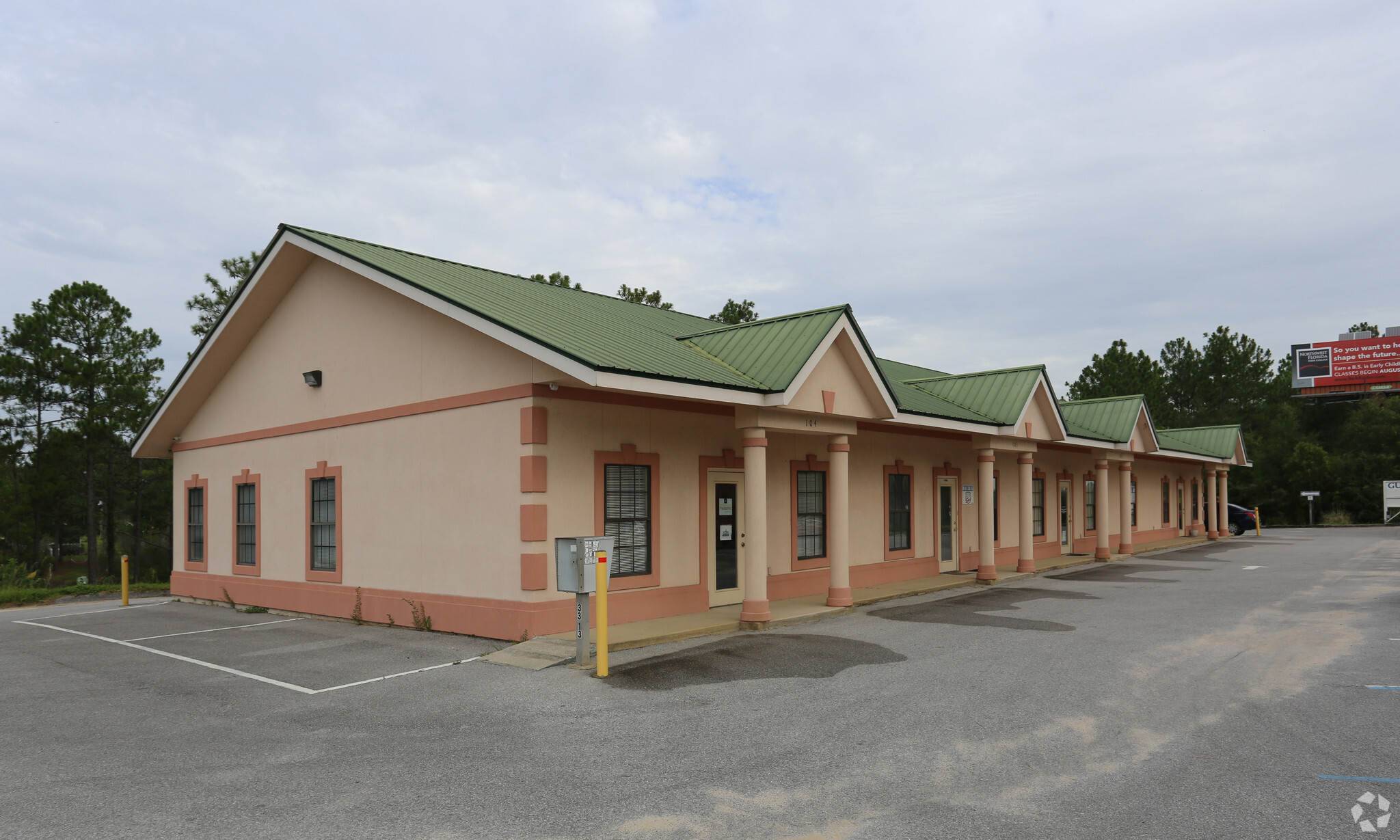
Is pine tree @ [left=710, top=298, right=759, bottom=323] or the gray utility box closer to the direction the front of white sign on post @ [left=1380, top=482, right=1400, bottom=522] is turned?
the gray utility box

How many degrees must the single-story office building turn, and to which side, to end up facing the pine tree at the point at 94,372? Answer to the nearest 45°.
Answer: approximately 180°

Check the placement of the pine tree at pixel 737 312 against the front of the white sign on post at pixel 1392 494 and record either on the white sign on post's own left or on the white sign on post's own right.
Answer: on the white sign on post's own right

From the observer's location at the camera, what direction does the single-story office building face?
facing the viewer and to the right of the viewer

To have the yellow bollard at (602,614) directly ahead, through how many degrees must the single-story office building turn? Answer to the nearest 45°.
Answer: approximately 45° to its right

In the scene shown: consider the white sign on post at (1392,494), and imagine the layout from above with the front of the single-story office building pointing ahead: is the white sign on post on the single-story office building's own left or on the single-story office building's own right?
on the single-story office building's own left

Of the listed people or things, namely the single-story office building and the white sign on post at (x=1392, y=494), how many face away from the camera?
0

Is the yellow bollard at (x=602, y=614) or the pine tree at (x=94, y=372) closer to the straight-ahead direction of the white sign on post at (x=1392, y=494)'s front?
the yellow bollard

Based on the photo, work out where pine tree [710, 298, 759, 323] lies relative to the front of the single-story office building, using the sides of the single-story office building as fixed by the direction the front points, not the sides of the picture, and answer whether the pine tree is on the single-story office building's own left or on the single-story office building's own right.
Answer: on the single-story office building's own left

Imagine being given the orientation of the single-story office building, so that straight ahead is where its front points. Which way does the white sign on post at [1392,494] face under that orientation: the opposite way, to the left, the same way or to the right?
to the right
